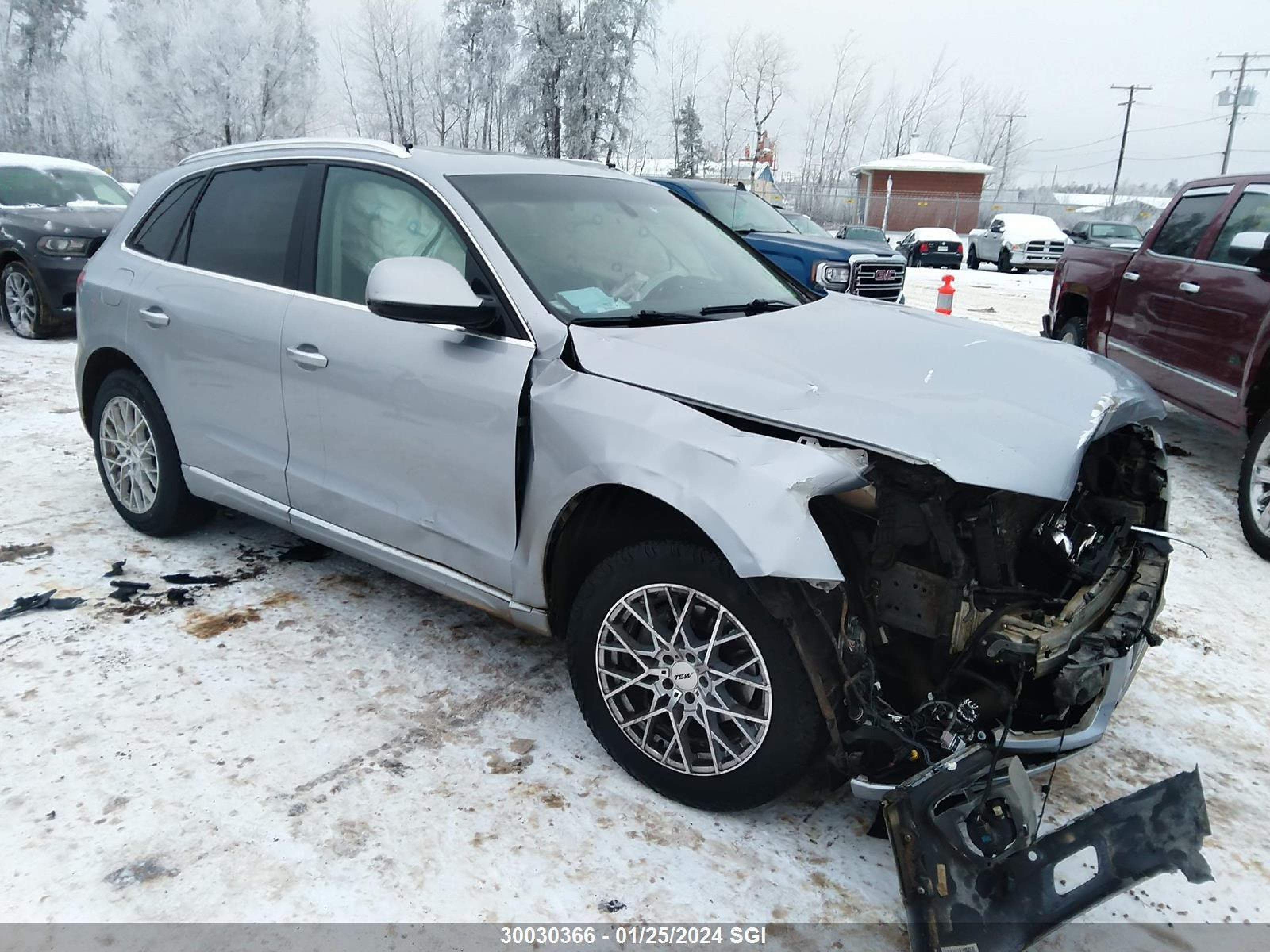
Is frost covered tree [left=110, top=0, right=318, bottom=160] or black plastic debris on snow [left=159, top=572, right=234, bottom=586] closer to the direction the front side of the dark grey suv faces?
the black plastic debris on snow

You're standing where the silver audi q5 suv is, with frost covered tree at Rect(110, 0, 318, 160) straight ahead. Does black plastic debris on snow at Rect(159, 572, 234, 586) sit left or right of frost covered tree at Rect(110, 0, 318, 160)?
left

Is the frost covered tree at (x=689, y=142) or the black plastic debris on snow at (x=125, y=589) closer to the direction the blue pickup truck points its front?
the black plastic debris on snow

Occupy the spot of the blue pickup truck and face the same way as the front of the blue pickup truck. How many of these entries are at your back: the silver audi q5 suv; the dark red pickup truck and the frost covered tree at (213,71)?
1

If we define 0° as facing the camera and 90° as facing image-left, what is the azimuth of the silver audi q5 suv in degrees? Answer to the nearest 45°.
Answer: approximately 315°

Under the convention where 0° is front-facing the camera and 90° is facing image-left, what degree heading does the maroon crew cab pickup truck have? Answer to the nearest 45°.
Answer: approximately 315°

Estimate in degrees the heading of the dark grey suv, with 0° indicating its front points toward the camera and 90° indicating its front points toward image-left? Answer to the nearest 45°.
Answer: approximately 315°

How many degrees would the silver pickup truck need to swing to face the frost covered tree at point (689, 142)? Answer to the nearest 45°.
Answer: approximately 180°

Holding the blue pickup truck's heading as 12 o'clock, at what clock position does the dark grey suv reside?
The dark grey suv is roughly at 4 o'clock from the blue pickup truck.

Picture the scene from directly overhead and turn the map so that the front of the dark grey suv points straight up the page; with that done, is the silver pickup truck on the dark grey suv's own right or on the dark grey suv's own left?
on the dark grey suv's own left
